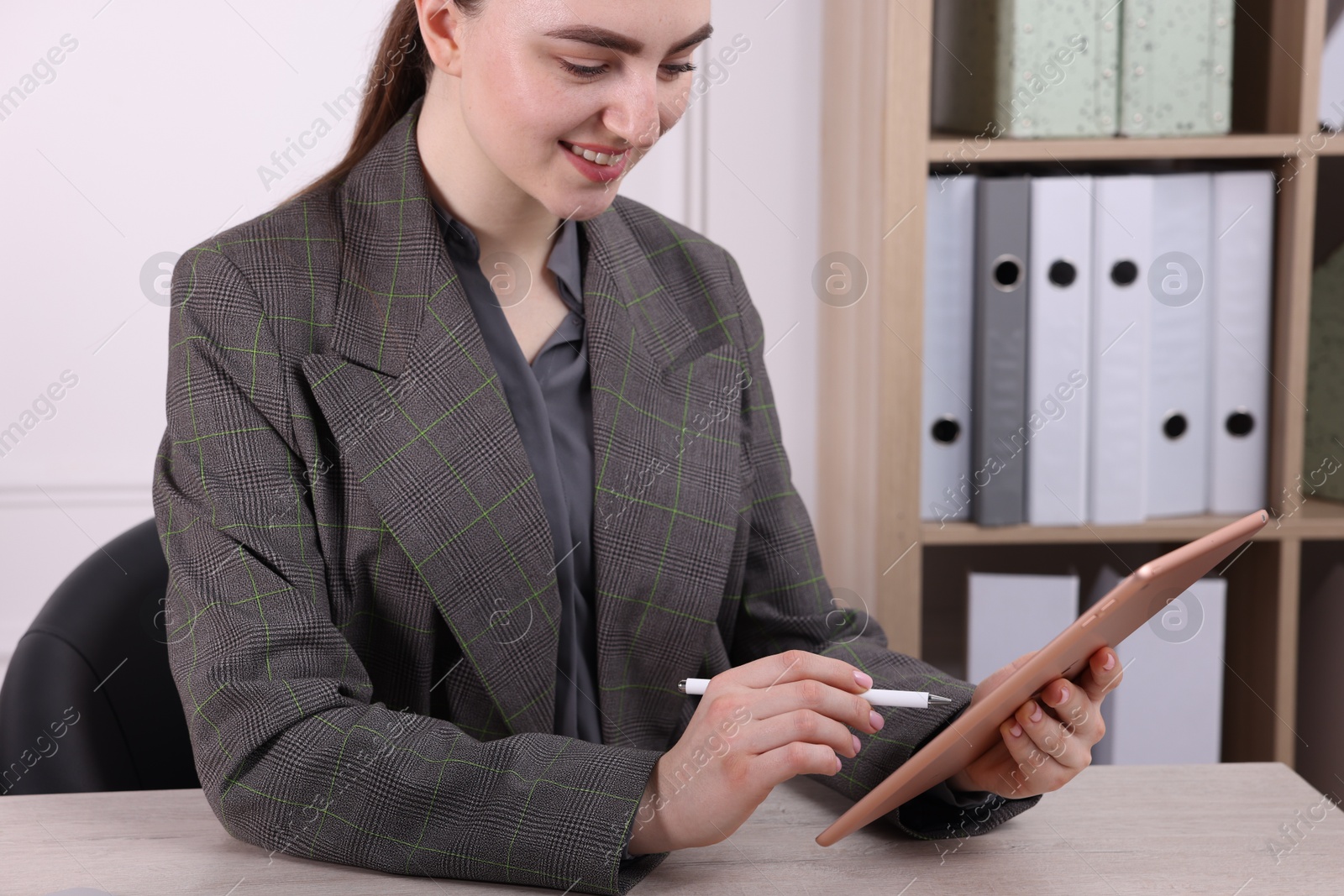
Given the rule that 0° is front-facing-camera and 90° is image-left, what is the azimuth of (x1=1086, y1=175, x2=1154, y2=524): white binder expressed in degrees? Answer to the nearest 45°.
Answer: approximately 0°

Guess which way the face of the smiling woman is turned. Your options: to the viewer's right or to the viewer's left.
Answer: to the viewer's right

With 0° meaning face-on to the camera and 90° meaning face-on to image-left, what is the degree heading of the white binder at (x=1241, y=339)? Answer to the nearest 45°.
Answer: approximately 0°
